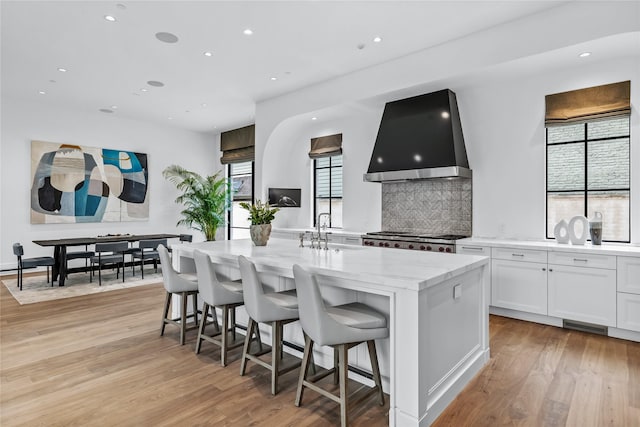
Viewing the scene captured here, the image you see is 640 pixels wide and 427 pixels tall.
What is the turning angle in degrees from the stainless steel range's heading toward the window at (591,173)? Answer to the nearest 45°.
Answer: approximately 135° to its left

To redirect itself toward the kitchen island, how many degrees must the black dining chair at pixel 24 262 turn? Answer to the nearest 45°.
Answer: approximately 90° to its right

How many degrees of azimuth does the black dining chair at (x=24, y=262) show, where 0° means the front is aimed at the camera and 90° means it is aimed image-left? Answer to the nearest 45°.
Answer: approximately 270°

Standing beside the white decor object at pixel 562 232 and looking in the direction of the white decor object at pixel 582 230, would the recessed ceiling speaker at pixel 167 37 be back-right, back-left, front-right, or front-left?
back-right

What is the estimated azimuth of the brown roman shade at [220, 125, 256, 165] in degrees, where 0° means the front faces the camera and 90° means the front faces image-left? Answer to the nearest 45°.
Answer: approximately 45°

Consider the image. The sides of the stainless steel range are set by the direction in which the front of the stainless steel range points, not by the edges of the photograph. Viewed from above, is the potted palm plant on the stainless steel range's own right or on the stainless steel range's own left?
on the stainless steel range's own right

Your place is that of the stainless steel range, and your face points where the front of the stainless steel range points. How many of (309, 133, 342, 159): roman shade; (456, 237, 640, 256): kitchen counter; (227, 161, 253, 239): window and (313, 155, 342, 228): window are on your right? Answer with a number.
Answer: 3

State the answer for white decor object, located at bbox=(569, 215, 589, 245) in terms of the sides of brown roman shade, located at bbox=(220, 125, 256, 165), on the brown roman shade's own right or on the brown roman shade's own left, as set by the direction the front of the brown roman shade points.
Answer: on the brown roman shade's own left
